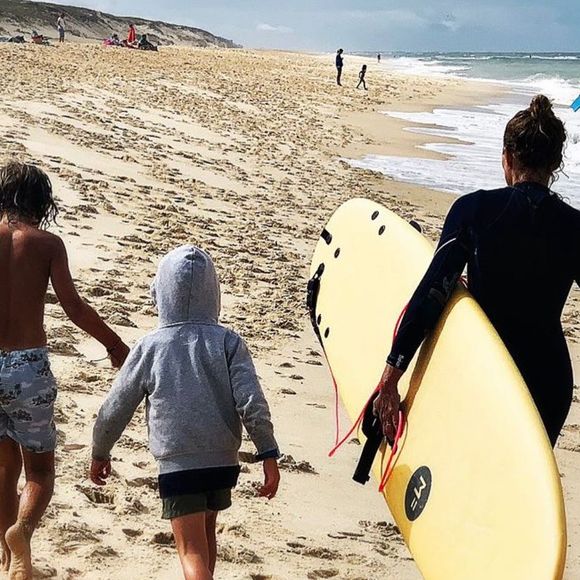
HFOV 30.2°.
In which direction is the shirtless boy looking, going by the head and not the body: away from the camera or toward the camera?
away from the camera

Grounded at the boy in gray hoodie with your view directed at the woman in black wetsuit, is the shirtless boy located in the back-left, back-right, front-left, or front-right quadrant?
back-left

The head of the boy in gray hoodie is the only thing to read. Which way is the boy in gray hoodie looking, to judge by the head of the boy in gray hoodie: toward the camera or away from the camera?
away from the camera

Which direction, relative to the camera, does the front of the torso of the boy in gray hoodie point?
away from the camera

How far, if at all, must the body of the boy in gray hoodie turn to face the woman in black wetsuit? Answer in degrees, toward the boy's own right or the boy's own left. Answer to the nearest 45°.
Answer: approximately 90° to the boy's own right

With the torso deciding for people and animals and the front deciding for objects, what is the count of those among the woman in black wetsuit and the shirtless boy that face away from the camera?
2

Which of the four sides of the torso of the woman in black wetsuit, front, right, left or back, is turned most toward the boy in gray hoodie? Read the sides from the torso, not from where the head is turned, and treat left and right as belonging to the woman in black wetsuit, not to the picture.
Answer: left

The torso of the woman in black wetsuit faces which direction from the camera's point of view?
away from the camera

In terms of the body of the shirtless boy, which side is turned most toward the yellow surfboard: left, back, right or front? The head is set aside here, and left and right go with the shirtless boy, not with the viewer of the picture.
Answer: right

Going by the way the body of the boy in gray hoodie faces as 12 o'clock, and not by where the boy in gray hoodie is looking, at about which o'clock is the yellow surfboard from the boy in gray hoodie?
The yellow surfboard is roughly at 3 o'clock from the boy in gray hoodie.

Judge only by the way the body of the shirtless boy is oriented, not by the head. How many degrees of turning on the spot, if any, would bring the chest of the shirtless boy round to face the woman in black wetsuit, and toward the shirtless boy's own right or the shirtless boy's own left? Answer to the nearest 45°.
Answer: approximately 90° to the shirtless boy's own right

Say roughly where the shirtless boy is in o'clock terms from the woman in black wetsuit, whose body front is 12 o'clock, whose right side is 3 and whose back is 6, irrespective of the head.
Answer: The shirtless boy is roughly at 9 o'clock from the woman in black wetsuit.

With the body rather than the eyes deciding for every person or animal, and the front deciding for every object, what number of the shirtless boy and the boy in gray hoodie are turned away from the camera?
2

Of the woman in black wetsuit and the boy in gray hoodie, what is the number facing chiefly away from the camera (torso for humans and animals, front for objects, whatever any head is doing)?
2

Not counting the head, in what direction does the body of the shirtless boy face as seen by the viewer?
away from the camera
